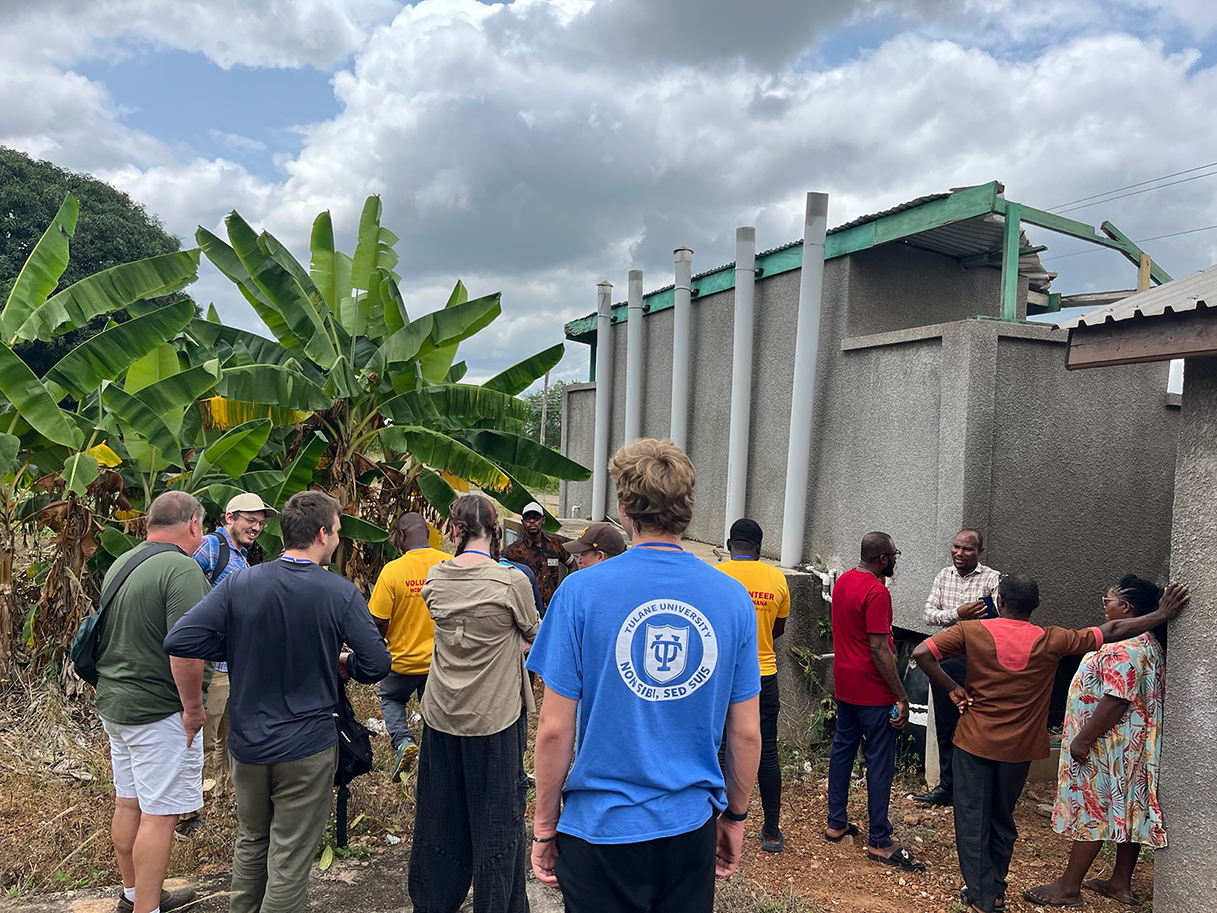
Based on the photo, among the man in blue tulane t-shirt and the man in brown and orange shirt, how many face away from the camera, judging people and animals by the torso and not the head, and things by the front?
2

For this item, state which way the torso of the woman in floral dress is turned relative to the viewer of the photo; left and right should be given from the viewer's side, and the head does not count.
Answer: facing to the left of the viewer

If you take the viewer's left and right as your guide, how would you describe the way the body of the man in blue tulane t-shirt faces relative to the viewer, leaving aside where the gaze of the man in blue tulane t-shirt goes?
facing away from the viewer

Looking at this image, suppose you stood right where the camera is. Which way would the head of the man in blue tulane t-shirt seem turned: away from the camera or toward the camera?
away from the camera

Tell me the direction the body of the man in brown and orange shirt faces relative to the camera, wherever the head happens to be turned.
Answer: away from the camera

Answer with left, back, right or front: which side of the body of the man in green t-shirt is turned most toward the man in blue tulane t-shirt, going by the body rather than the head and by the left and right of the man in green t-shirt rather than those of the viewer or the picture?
right

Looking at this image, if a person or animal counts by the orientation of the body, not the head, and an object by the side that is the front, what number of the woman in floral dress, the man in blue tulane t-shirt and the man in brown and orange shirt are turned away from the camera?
2
